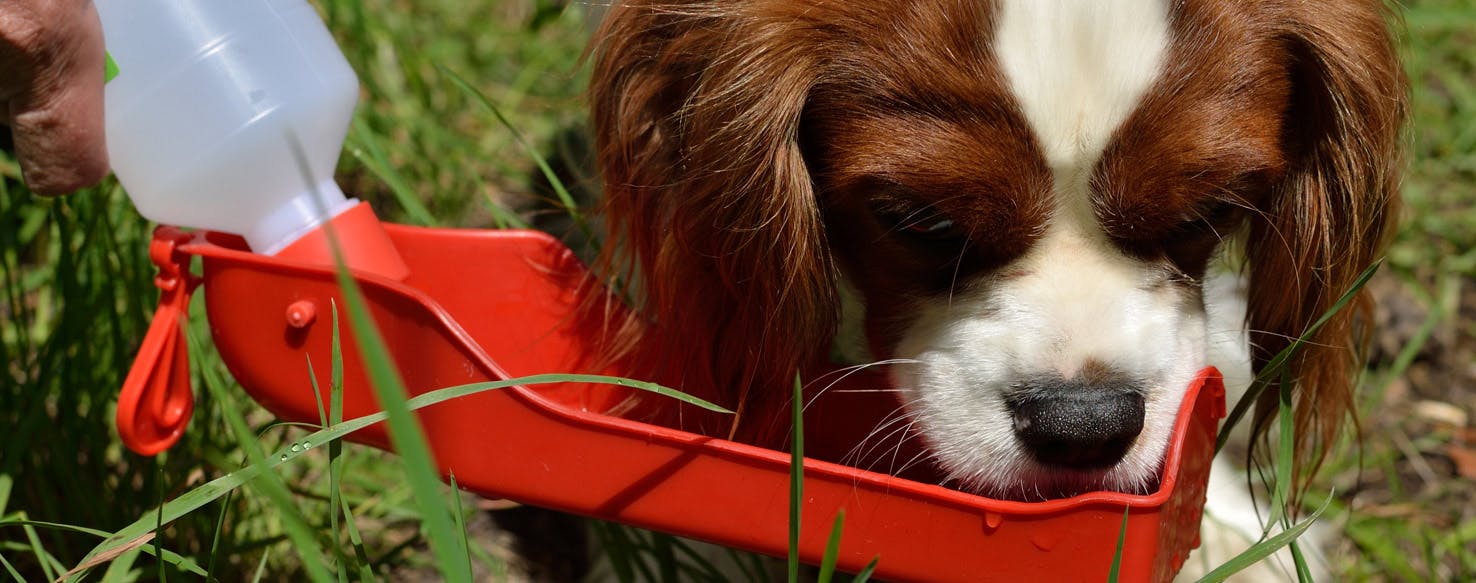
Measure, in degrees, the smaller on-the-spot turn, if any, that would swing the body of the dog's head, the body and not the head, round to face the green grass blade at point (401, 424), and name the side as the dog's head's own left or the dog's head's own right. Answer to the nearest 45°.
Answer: approximately 45° to the dog's head's own right

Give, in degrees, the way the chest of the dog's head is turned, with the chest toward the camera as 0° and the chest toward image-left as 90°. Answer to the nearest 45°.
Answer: approximately 0°

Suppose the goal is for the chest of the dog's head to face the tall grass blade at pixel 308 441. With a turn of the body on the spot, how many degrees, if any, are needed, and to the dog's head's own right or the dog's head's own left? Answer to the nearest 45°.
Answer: approximately 45° to the dog's head's own right

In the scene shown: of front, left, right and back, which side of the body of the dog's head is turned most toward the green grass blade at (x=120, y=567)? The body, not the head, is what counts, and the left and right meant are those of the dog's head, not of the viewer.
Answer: right

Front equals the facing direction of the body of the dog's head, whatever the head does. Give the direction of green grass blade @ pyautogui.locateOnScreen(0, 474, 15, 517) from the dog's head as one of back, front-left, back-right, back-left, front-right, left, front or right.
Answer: right

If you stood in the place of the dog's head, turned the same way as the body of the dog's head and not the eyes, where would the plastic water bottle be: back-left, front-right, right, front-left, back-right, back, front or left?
right

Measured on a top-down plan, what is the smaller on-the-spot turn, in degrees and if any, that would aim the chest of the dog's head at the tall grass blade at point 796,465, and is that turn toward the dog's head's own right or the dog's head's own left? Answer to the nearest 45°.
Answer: approximately 45° to the dog's head's own right
